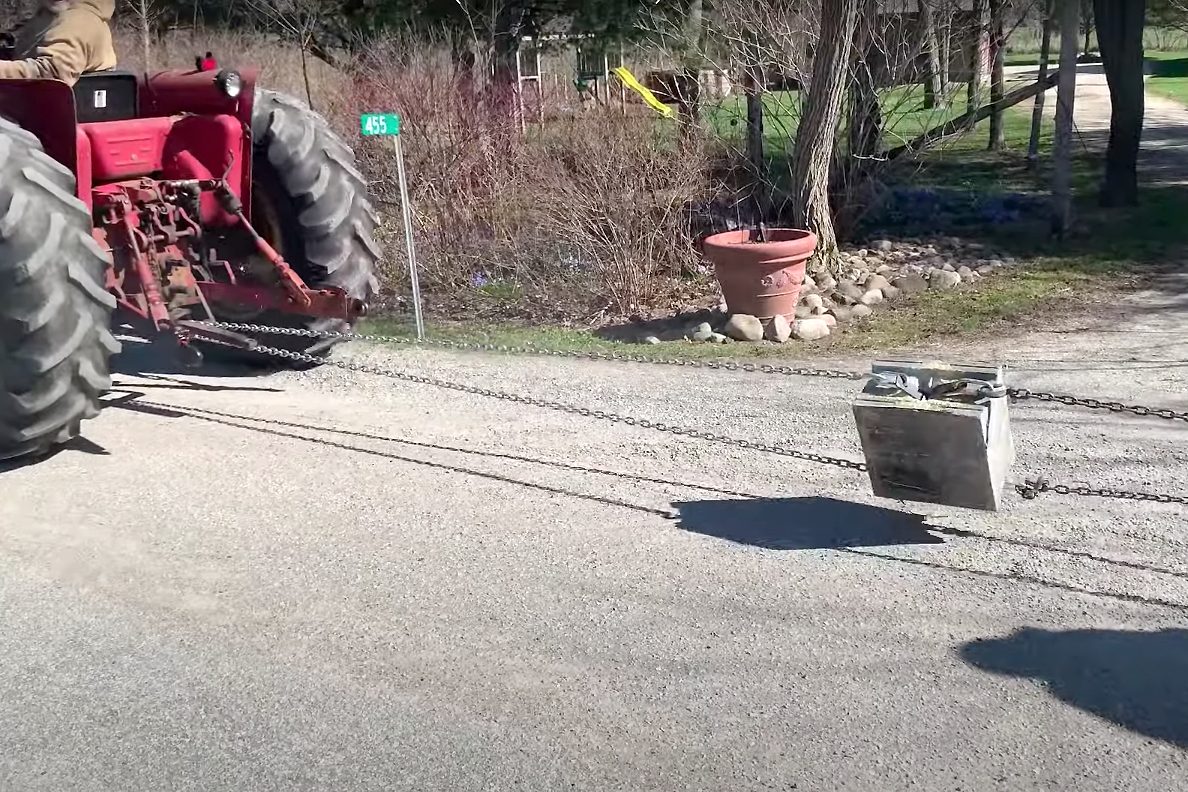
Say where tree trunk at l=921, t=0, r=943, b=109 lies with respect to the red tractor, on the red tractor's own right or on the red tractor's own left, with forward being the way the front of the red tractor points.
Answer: on the red tractor's own right

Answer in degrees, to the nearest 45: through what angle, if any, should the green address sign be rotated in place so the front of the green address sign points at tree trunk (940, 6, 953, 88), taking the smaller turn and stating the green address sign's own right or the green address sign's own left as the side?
approximately 135° to the green address sign's own left

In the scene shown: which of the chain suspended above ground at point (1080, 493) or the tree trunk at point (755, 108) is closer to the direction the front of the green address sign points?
the chain suspended above ground

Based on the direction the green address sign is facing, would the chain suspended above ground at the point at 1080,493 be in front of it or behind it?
in front

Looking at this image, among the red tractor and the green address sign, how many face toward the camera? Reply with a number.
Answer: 1

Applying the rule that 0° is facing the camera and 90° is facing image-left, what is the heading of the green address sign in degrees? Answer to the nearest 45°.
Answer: approximately 0°

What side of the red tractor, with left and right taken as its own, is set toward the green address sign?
right

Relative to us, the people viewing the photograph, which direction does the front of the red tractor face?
facing away from the viewer and to the left of the viewer

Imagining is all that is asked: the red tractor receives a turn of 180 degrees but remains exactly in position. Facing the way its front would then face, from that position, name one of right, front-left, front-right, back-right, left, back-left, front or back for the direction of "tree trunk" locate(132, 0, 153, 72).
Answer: back-left

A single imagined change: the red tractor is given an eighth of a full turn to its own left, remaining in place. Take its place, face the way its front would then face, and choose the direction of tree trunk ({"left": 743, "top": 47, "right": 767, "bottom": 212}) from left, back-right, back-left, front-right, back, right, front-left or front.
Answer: back-right

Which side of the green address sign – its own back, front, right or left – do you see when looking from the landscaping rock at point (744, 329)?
left

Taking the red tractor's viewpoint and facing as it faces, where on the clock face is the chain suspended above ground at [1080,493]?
The chain suspended above ground is roughly at 6 o'clock from the red tractor.

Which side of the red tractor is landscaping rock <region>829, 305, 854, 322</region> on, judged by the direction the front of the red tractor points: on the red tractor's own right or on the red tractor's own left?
on the red tractor's own right

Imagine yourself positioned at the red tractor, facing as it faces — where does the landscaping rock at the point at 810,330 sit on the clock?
The landscaping rock is roughly at 4 o'clock from the red tractor.
